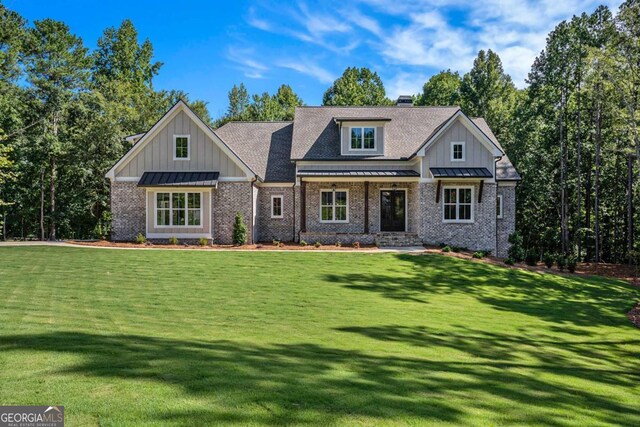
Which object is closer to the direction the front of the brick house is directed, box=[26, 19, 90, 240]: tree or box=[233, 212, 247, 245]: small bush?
the small bush

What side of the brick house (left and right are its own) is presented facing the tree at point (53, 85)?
right

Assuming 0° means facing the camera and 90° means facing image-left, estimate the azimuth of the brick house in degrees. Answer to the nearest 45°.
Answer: approximately 0°
